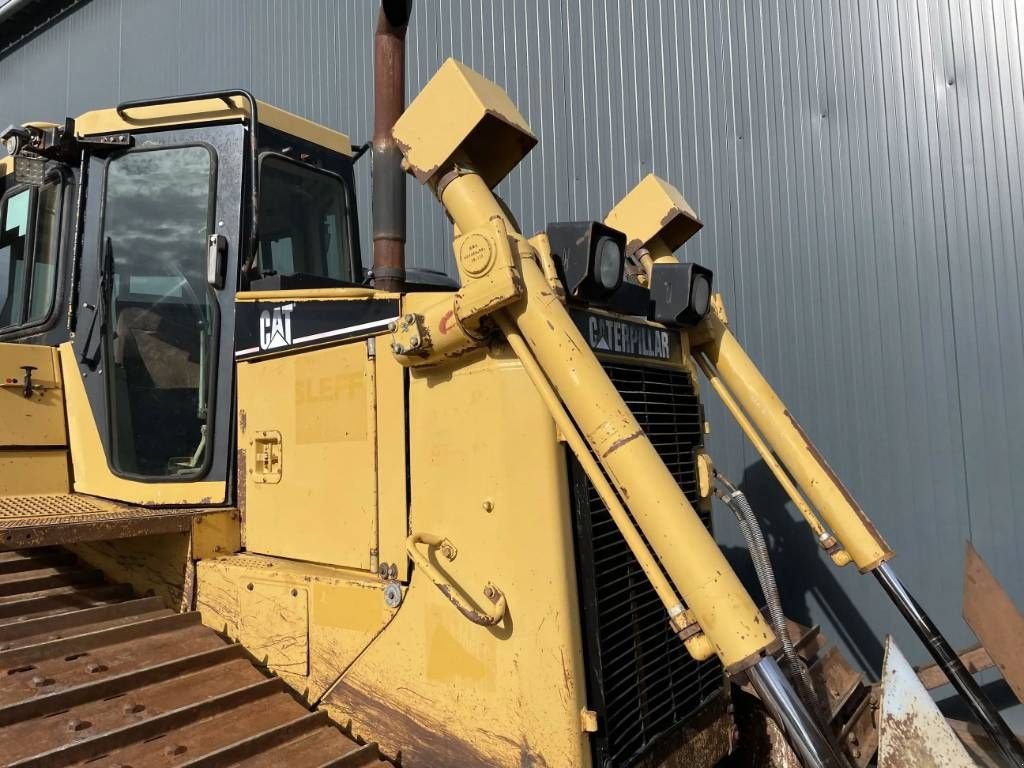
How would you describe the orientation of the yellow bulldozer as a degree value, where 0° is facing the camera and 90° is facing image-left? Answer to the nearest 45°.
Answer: approximately 315°
